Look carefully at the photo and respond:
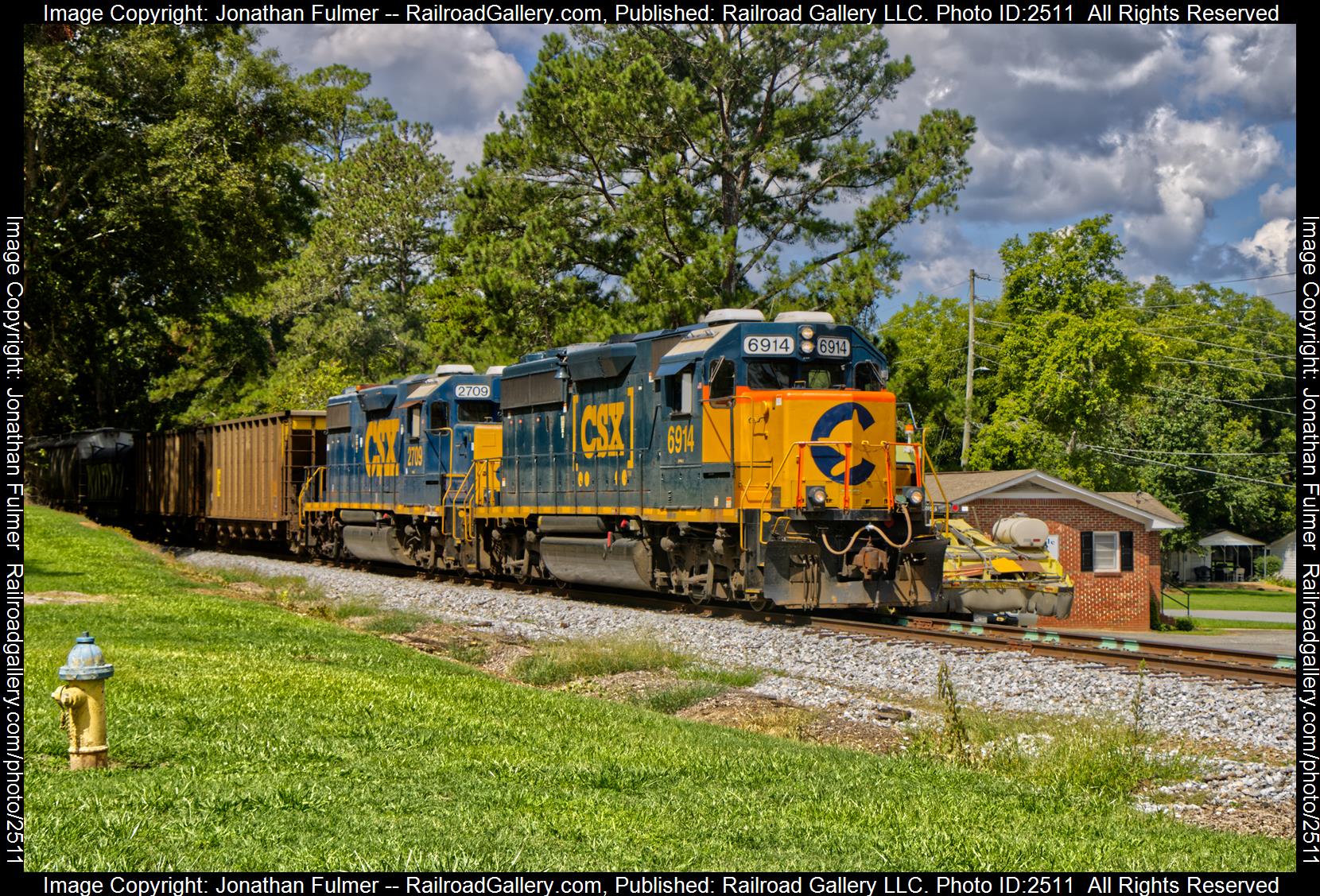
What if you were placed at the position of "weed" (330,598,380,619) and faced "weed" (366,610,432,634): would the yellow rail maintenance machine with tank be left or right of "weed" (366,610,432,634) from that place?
left

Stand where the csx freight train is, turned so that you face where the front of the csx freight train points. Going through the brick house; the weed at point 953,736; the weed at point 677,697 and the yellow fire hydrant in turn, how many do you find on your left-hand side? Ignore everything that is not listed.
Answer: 1

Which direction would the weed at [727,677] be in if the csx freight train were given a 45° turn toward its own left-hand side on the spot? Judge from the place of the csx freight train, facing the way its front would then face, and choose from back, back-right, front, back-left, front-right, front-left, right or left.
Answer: right

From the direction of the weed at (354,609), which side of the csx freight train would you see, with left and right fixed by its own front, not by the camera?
right

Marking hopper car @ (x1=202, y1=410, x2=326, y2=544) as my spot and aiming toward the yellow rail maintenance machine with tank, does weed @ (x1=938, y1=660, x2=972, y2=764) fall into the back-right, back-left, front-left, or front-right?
front-right

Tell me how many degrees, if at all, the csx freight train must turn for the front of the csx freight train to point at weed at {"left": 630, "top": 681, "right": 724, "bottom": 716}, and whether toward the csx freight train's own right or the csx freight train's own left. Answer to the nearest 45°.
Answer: approximately 45° to the csx freight train's own right

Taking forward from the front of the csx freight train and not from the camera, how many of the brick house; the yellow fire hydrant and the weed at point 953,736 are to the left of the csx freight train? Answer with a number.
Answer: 1

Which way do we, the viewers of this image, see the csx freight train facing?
facing the viewer and to the right of the viewer

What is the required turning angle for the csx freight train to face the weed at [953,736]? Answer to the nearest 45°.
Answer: approximately 45° to its right

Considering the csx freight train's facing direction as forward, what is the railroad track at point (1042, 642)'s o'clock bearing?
The railroad track is roughly at 12 o'clock from the csx freight train.

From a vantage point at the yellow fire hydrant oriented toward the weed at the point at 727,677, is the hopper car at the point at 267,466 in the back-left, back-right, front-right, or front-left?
front-left

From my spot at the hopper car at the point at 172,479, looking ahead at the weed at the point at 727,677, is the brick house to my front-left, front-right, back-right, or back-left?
front-left

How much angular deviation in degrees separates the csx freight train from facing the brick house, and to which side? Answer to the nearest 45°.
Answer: approximately 90° to its left
